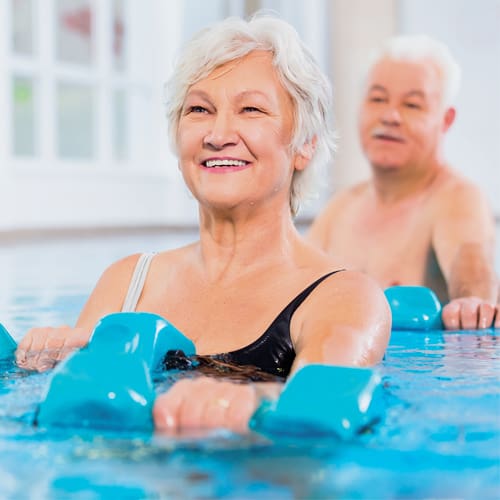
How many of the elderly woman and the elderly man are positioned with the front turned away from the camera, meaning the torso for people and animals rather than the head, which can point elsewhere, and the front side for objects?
0

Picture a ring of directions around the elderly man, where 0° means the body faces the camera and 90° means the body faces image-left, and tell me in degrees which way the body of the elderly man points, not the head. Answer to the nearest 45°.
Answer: approximately 45°

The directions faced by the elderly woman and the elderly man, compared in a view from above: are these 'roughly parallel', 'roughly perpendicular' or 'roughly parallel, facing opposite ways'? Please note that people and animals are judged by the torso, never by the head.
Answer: roughly parallel

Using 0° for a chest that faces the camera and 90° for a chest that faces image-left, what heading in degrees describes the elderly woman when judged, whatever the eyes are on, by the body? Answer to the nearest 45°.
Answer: approximately 45°

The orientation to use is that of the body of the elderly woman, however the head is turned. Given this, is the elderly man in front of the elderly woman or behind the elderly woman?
behind

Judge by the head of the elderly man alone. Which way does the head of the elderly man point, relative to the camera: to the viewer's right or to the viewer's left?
to the viewer's left

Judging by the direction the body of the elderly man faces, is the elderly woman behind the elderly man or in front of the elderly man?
in front
